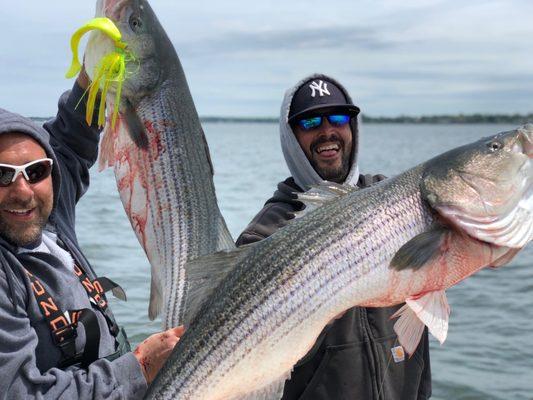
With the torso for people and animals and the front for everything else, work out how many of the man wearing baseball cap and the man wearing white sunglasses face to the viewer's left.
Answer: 0

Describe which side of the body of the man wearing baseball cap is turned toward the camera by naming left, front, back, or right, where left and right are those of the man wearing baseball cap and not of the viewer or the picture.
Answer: front

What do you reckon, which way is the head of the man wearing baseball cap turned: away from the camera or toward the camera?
toward the camera

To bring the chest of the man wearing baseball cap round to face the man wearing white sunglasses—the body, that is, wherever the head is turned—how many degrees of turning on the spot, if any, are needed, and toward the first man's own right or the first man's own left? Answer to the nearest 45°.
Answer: approximately 45° to the first man's own right

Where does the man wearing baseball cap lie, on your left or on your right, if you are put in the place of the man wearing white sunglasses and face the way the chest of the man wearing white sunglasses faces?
on your left

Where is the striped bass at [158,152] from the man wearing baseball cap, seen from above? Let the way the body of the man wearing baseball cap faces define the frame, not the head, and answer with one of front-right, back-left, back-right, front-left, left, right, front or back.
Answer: front-right

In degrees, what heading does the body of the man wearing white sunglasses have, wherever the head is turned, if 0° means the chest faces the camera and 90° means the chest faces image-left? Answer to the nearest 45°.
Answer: approximately 315°
